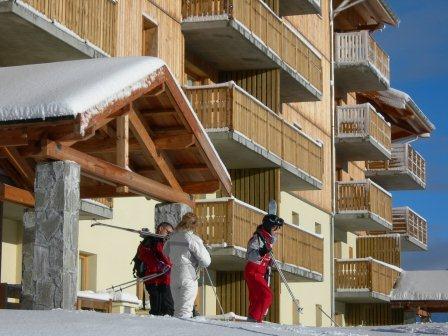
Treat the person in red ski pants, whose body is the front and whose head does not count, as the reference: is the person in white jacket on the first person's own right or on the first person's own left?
on the first person's own right

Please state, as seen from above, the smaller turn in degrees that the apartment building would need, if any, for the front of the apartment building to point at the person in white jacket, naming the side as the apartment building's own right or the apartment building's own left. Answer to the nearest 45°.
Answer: approximately 45° to the apartment building's own right

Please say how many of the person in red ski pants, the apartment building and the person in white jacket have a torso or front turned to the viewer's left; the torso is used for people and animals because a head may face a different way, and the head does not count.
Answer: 0

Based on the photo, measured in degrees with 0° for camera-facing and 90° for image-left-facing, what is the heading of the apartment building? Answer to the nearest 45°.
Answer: approximately 315°

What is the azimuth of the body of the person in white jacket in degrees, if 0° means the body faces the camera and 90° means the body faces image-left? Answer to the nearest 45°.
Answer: approximately 225°

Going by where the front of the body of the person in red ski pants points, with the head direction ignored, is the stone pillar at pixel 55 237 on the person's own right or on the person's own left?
on the person's own right

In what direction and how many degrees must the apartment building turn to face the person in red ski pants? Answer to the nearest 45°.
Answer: approximately 45° to its right

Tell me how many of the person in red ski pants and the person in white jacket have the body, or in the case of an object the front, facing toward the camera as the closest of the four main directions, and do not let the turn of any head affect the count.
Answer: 0

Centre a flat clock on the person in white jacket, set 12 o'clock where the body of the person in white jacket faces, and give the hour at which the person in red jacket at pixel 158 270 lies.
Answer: The person in red jacket is roughly at 10 o'clock from the person in white jacket.

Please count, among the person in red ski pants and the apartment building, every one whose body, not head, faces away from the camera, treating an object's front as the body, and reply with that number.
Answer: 0
